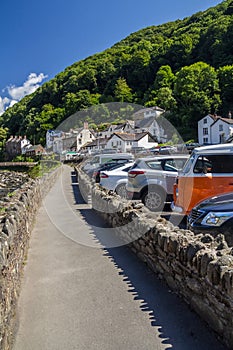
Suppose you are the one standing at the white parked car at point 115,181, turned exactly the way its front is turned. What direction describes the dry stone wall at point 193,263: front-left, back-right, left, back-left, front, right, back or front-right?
back-right

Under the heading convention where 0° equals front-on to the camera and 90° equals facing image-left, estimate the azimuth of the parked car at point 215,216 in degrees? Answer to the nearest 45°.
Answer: approximately 45°

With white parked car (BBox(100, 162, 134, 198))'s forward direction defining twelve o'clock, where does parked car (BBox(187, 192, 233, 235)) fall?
The parked car is roughly at 4 o'clock from the white parked car.

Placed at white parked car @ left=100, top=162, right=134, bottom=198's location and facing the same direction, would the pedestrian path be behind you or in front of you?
behind

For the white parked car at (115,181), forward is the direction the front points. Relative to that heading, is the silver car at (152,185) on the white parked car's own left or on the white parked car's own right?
on the white parked car's own right

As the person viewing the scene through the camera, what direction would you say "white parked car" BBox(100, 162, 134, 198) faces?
facing away from the viewer and to the right of the viewer

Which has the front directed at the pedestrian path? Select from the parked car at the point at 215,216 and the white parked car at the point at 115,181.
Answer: the parked car at the point at 215,216

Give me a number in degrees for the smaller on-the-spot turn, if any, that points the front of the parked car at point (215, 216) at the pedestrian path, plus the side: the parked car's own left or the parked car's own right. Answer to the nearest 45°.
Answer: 0° — it already faces it
